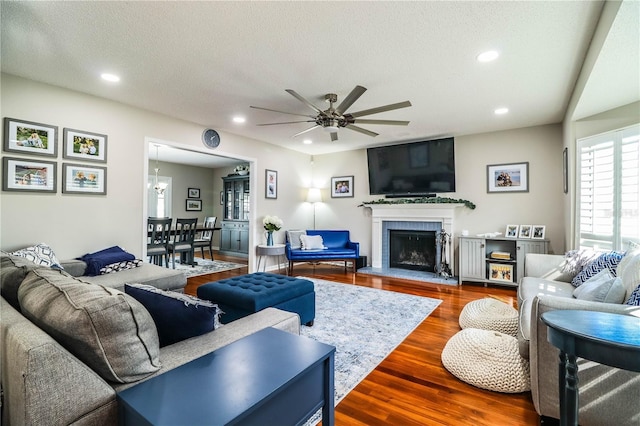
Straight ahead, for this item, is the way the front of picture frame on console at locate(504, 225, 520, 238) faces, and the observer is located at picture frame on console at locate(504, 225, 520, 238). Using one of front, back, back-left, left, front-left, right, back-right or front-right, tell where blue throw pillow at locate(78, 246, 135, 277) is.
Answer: front-right

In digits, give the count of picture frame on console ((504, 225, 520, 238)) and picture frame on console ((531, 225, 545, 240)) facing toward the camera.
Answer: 2

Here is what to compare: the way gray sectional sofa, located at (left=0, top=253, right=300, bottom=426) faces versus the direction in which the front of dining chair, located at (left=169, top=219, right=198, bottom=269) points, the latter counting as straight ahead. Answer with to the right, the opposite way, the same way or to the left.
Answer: to the right

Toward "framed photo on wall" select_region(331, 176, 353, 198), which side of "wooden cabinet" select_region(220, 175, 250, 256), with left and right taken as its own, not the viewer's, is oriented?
left

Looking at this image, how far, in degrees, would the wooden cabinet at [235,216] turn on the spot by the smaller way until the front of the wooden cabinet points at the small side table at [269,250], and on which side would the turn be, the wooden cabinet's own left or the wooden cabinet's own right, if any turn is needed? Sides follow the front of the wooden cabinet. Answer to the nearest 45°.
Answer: approximately 45° to the wooden cabinet's own left

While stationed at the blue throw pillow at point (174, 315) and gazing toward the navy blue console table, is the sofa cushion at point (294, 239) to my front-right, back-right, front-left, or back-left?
back-left

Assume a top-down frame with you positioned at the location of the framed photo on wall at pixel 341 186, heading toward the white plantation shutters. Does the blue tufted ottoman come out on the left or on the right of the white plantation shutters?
right

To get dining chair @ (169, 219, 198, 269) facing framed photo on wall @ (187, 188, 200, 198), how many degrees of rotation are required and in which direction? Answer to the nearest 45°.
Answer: approximately 45° to its right

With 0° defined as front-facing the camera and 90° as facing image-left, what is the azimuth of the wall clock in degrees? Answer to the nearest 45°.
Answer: approximately 315°

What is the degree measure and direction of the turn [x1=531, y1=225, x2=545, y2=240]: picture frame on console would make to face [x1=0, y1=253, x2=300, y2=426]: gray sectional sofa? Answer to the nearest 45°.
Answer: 0° — it already faces it
